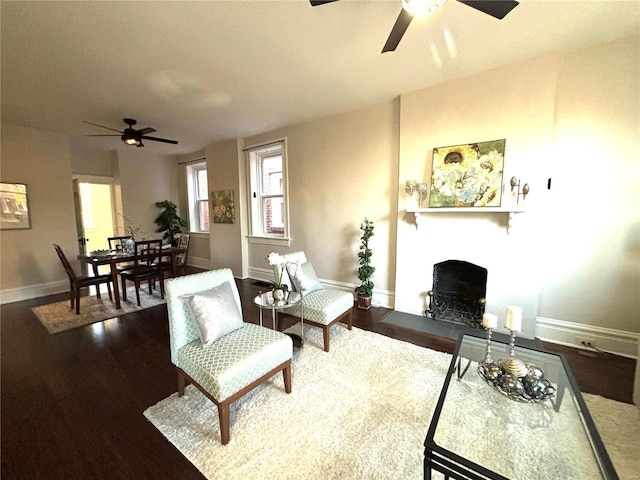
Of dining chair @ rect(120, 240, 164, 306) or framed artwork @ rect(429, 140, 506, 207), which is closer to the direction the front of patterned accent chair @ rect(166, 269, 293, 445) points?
the framed artwork

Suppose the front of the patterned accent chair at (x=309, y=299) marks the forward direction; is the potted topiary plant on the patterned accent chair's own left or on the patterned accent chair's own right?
on the patterned accent chair's own left

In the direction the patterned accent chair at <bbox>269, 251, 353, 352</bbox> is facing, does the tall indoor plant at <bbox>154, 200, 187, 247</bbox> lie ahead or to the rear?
to the rear

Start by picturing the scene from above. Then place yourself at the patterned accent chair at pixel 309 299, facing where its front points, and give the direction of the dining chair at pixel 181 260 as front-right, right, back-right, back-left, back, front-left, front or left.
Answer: back

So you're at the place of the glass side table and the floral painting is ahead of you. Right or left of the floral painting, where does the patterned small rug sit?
left

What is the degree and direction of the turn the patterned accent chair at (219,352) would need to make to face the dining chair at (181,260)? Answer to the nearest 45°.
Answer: approximately 135° to its left

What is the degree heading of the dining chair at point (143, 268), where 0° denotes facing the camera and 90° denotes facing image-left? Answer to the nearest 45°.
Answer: approximately 135°

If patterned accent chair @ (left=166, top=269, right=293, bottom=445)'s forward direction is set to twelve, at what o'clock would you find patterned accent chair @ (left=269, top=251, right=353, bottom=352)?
patterned accent chair @ (left=269, top=251, right=353, bottom=352) is roughly at 9 o'clock from patterned accent chair @ (left=166, top=269, right=293, bottom=445).

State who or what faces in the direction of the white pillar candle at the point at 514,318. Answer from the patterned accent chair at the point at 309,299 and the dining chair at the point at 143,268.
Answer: the patterned accent chair

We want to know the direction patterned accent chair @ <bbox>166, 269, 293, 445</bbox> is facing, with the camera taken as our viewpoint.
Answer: facing the viewer and to the right of the viewer

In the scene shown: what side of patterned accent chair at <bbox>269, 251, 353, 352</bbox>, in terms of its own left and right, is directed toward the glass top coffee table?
front
